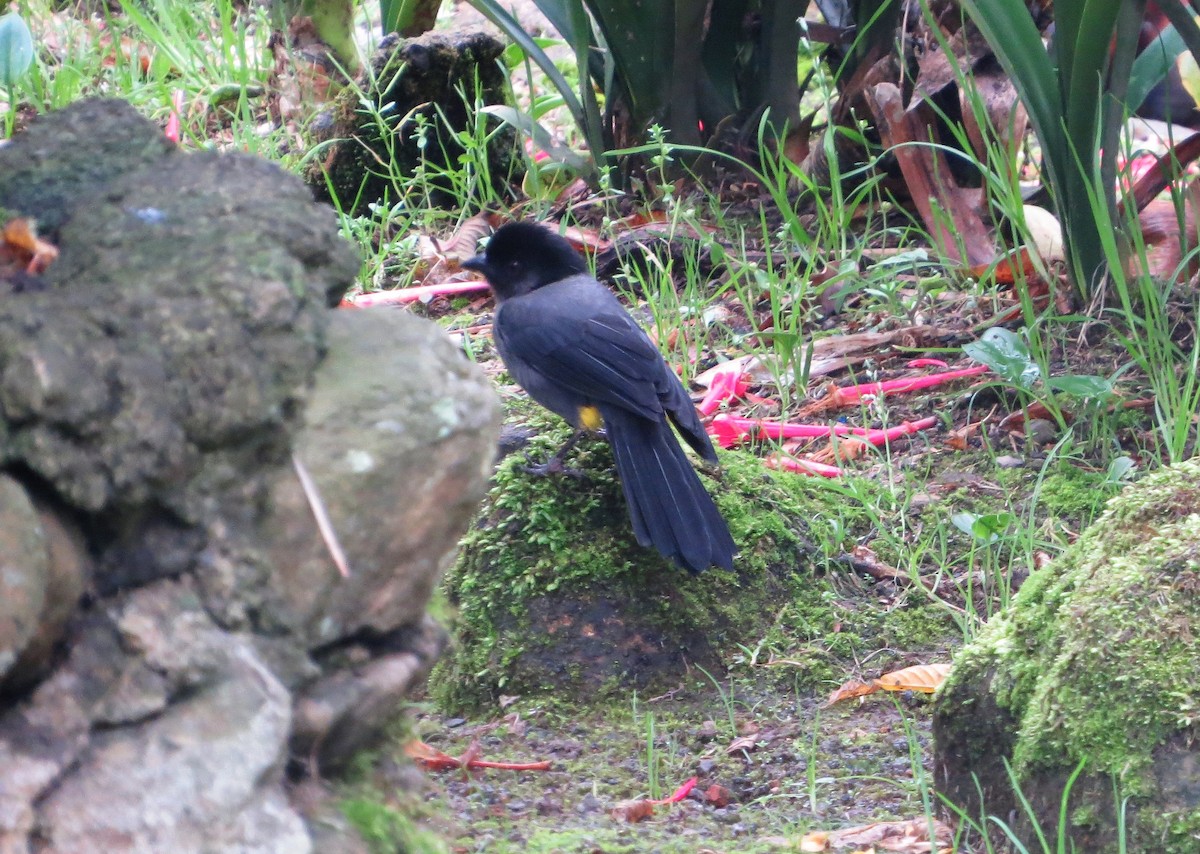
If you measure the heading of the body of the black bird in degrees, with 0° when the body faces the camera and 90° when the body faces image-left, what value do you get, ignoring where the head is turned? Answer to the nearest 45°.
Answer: approximately 135°

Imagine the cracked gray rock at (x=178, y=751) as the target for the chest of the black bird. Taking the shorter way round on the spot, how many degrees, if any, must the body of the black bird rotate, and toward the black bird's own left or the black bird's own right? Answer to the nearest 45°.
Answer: approximately 135° to the black bird's own left

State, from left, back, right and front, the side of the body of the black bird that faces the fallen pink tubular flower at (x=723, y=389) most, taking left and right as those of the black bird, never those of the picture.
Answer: right

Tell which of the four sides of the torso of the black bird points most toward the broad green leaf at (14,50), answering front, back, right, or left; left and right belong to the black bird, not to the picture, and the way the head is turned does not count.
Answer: front

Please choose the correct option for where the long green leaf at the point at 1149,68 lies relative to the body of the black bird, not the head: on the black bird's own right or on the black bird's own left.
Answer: on the black bird's own right

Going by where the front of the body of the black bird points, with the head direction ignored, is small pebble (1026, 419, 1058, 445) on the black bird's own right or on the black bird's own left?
on the black bird's own right

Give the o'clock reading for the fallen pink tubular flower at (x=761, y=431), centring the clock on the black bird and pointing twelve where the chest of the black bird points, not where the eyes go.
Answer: The fallen pink tubular flower is roughly at 3 o'clock from the black bird.

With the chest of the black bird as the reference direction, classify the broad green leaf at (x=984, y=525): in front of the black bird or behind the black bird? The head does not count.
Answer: behind

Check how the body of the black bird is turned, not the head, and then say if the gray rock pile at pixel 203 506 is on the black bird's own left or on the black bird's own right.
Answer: on the black bird's own left

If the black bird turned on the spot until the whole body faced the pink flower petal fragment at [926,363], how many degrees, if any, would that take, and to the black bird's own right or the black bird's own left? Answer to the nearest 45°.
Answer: approximately 90° to the black bird's own right
